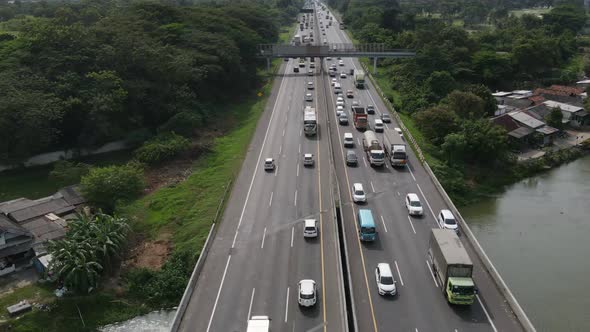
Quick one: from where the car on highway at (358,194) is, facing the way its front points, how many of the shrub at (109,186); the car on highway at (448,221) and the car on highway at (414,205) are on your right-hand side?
1

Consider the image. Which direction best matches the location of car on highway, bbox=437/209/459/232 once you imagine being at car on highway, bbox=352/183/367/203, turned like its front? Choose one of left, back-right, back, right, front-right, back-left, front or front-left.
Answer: front-left

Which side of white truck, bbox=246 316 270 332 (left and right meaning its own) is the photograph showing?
back

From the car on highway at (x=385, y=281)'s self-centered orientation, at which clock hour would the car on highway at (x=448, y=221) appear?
the car on highway at (x=448, y=221) is roughly at 7 o'clock from the car on highway at (x=385, y=281).

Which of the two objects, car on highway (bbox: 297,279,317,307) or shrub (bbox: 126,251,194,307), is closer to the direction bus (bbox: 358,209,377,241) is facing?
the car on highway

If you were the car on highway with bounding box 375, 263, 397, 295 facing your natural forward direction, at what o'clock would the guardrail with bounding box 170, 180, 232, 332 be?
The guardrail is roughly at 3 o'clock from the car on highway.

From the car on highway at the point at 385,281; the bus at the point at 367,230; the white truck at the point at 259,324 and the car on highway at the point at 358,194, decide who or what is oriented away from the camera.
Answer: the white truck

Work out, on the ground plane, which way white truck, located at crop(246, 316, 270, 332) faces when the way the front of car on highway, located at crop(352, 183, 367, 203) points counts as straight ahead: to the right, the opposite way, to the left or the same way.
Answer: the opposite way

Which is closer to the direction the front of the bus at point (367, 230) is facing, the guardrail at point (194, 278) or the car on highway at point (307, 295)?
the car on highway

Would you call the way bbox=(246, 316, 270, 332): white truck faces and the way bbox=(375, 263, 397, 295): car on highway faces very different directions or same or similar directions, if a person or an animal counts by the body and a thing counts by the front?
very different directions

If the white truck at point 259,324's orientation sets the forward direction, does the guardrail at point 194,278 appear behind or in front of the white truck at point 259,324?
in front

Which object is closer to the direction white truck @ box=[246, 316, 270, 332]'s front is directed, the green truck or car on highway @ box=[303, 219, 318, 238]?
the car on highway

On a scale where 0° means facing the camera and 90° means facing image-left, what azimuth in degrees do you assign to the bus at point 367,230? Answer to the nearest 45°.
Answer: approximately 0°

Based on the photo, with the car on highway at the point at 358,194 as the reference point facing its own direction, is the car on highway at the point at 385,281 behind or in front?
in front

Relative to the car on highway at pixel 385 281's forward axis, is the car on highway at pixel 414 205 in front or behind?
behind
